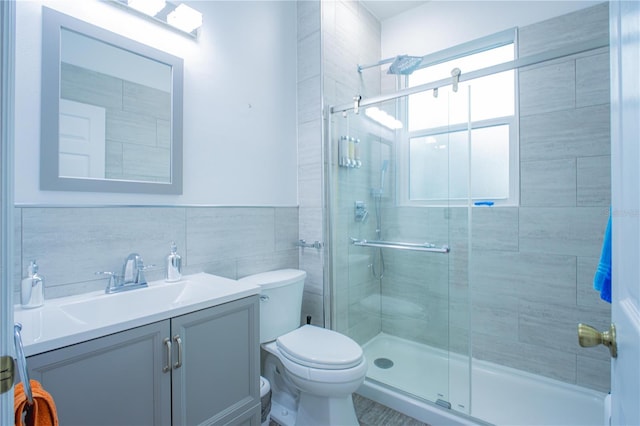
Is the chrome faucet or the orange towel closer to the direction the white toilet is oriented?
the orange towel

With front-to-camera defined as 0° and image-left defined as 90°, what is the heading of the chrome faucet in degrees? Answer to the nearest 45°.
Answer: approximately 315°

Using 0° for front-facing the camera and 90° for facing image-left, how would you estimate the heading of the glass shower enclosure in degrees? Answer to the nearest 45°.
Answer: approximately 45°

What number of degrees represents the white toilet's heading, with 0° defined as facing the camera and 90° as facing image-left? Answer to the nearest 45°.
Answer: approximately 315°

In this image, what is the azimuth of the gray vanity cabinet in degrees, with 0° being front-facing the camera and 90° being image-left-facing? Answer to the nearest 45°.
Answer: approximately 315°
